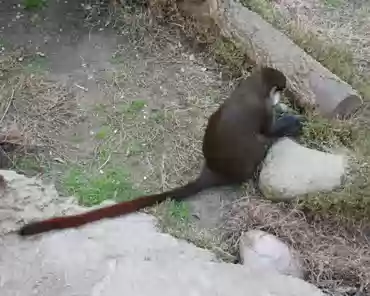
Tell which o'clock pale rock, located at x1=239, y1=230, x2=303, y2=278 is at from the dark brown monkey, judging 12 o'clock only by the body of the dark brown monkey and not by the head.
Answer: The pale rock is roughly at 4 o'clock from the dark brown monkey.

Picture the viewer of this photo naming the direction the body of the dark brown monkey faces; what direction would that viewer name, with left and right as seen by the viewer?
facing away from the viewer and to the right of the viewer
